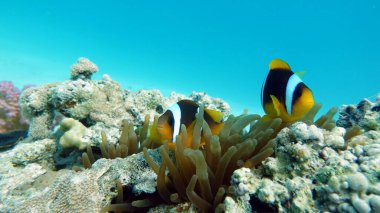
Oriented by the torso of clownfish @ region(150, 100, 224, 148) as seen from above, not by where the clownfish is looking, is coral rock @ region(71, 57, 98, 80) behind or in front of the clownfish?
in front

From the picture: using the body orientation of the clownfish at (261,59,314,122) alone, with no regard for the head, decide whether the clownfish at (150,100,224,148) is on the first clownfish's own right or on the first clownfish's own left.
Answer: on the first clownfish's own right

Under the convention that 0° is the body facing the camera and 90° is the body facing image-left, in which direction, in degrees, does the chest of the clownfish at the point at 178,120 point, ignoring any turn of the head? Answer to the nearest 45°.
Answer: approximately 90°

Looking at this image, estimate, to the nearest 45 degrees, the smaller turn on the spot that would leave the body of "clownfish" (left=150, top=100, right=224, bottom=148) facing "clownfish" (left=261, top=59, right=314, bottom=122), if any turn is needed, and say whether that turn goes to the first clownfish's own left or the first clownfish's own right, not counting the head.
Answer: approximately 180°
